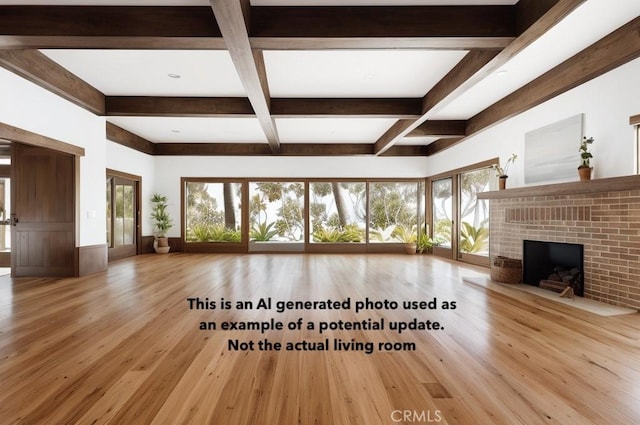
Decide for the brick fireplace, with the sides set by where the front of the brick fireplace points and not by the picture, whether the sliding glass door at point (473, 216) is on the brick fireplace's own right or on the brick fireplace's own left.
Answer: on the brick fireplace's own right

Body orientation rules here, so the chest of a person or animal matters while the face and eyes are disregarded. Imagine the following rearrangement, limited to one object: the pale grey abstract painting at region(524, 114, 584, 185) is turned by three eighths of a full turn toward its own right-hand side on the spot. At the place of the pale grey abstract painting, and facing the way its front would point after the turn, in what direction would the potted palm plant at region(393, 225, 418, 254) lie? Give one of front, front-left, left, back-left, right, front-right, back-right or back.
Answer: front-left

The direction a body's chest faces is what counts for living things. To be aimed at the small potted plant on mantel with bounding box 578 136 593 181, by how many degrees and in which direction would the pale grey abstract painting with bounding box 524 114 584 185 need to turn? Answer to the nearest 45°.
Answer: approximately 90° to its left

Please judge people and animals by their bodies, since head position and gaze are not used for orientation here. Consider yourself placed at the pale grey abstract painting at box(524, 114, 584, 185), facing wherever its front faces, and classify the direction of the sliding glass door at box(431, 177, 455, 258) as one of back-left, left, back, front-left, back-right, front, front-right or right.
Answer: right

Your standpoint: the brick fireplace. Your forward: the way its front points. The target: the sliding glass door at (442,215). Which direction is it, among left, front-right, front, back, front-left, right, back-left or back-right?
right

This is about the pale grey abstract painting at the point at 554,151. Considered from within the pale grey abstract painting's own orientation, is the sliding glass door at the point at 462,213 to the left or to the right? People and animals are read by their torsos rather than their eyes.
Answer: on its right

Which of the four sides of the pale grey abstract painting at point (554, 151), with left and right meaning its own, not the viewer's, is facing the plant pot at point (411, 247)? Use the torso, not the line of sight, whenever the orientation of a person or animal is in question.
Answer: right

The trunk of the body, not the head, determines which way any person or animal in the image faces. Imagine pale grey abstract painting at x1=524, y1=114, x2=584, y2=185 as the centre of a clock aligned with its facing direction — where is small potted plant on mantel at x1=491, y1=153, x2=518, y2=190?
The small potted plant on mantel is roughly at 3 o'clock from the pale grey abstract painting.

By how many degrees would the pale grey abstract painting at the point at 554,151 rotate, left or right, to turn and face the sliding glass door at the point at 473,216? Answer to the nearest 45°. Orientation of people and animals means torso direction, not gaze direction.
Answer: approximately 90° to its right

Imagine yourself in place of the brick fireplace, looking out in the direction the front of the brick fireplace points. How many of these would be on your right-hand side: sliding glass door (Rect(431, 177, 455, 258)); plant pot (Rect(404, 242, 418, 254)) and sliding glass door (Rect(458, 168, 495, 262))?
3

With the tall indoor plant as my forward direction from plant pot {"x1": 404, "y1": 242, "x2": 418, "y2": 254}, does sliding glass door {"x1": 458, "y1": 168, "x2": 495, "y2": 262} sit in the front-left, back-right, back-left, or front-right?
back-left

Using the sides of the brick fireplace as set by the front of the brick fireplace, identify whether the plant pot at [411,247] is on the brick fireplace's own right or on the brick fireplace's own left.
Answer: on the brick fireplace's own right
